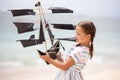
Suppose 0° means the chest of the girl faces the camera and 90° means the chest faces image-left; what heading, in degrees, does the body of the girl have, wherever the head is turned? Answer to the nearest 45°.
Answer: approximately 90°

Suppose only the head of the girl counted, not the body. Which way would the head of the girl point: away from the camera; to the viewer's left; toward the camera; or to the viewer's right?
to the viewer's left
